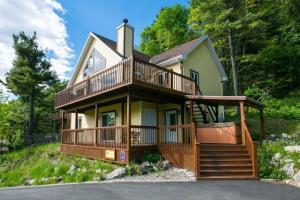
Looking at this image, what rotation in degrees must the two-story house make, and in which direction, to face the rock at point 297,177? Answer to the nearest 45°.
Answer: approximately 90° to its left

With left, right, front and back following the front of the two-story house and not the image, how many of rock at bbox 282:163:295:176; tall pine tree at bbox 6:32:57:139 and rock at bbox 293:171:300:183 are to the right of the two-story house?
1

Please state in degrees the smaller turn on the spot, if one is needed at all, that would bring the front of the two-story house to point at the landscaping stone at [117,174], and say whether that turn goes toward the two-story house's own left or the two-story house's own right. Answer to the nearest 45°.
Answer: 0° — it already faces it

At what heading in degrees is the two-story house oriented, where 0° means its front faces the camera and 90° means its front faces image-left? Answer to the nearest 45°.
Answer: approximately 45°

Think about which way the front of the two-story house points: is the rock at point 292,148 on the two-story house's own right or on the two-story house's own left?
on the two-story house's own left

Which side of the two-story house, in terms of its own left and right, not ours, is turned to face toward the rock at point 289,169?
left

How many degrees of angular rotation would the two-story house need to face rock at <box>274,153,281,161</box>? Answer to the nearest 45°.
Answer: approximately 90° to its left
